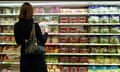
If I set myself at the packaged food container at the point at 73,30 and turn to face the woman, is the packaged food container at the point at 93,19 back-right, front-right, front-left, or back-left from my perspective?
back-left

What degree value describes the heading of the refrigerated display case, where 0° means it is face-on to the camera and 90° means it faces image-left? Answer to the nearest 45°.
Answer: approximately 0°
